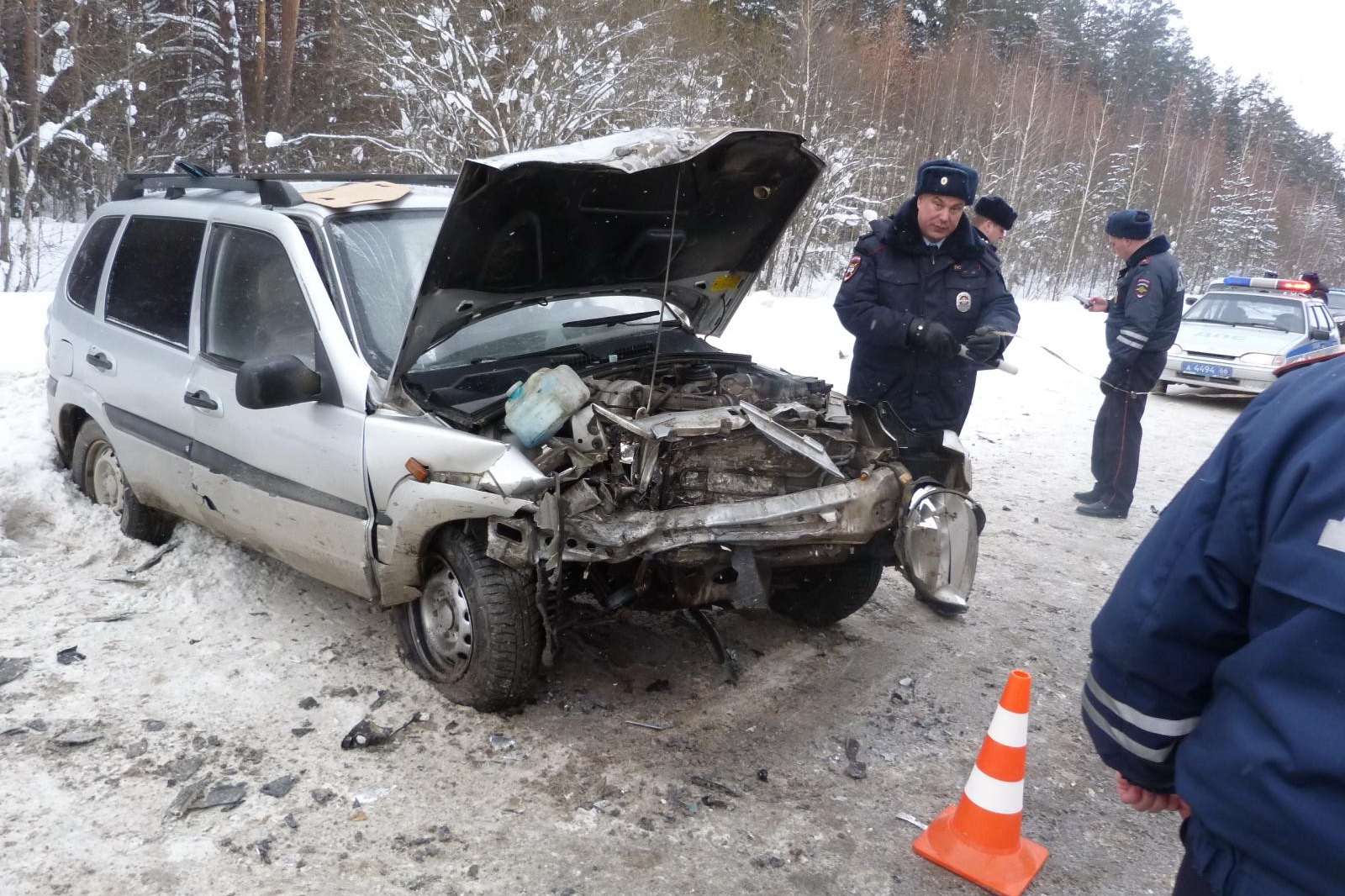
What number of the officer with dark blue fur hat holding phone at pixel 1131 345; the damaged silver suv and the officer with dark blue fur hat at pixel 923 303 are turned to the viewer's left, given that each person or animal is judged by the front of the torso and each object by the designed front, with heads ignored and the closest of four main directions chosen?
1

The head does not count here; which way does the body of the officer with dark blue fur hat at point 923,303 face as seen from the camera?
toward the camera

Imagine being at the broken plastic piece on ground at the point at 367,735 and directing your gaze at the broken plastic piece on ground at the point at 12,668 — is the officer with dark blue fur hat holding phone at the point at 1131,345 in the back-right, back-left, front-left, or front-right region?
back-right

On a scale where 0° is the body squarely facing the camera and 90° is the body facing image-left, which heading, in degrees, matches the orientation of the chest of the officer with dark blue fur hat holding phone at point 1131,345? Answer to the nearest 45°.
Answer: approximately 90°

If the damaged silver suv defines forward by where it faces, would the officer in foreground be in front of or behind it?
in front

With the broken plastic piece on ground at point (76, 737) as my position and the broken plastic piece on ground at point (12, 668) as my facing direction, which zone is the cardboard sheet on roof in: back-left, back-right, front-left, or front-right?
front-right

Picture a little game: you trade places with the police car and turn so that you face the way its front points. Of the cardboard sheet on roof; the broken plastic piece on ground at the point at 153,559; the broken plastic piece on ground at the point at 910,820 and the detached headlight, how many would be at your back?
0

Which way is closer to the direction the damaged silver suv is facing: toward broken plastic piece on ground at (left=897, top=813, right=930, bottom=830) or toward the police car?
the broken plastic piece on ground

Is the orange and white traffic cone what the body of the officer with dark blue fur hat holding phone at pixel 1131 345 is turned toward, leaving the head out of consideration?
no

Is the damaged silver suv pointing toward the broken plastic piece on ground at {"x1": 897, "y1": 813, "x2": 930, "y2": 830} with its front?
yes

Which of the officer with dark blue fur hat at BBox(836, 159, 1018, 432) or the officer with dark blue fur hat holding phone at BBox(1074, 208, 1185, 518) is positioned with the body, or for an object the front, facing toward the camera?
the officer with dark blue fur hat at BBox(836, 159, 1018, 432)

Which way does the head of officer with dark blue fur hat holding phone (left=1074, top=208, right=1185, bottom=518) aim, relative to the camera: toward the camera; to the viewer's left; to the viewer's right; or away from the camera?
to the viewer's left

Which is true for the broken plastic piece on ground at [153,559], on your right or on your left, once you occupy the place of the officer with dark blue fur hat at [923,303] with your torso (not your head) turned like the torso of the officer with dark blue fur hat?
on your right

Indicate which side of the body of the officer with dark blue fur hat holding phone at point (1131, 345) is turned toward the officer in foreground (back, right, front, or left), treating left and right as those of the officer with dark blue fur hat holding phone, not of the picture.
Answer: left

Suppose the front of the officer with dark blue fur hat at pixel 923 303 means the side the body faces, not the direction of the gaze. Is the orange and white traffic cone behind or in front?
in front

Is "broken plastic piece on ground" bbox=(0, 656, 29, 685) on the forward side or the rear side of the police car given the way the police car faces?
on the forward side

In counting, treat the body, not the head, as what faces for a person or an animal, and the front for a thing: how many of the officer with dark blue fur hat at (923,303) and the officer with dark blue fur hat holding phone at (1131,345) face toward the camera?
1
